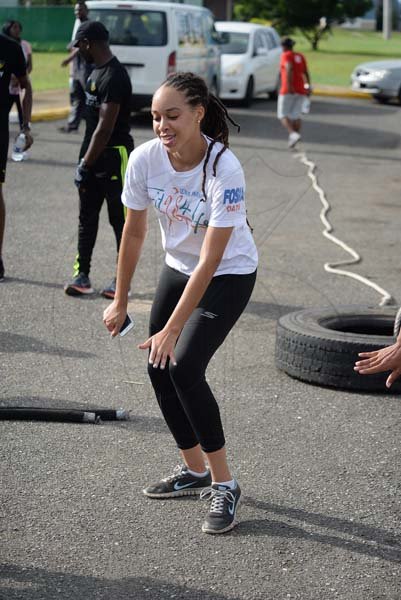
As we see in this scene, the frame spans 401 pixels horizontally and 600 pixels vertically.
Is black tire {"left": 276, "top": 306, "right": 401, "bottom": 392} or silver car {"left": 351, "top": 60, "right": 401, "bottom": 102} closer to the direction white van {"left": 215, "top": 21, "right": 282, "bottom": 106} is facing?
the black tire

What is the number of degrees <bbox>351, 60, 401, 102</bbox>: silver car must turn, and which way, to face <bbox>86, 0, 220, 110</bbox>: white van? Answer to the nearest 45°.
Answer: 0° — it already faces it

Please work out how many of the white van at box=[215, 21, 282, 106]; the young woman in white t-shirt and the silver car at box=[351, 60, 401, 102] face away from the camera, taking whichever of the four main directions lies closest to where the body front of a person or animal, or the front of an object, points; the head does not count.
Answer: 0

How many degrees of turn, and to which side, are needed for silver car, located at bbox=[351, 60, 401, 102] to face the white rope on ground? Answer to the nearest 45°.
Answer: approximately 45° to its left

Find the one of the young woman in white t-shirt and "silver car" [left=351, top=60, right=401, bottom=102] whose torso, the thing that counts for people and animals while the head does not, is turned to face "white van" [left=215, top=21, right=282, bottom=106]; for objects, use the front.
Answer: the silver car

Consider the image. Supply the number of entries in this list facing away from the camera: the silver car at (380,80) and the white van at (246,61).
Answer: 0

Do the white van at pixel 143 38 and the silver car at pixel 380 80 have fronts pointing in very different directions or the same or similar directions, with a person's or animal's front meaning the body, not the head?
very different directions

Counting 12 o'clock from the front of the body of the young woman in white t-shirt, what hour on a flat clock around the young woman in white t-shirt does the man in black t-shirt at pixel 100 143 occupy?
The man in black t-shirt is roughly at 4 o'clock from the young woman in white t-shirt.

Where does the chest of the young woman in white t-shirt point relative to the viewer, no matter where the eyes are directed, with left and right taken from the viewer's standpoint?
facing the viewer and to the left of the viewer

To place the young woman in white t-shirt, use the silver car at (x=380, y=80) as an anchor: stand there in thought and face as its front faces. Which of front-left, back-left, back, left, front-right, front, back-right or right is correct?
front-left

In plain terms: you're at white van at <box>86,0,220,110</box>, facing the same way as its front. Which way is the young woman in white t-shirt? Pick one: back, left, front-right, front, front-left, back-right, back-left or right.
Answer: back-right
